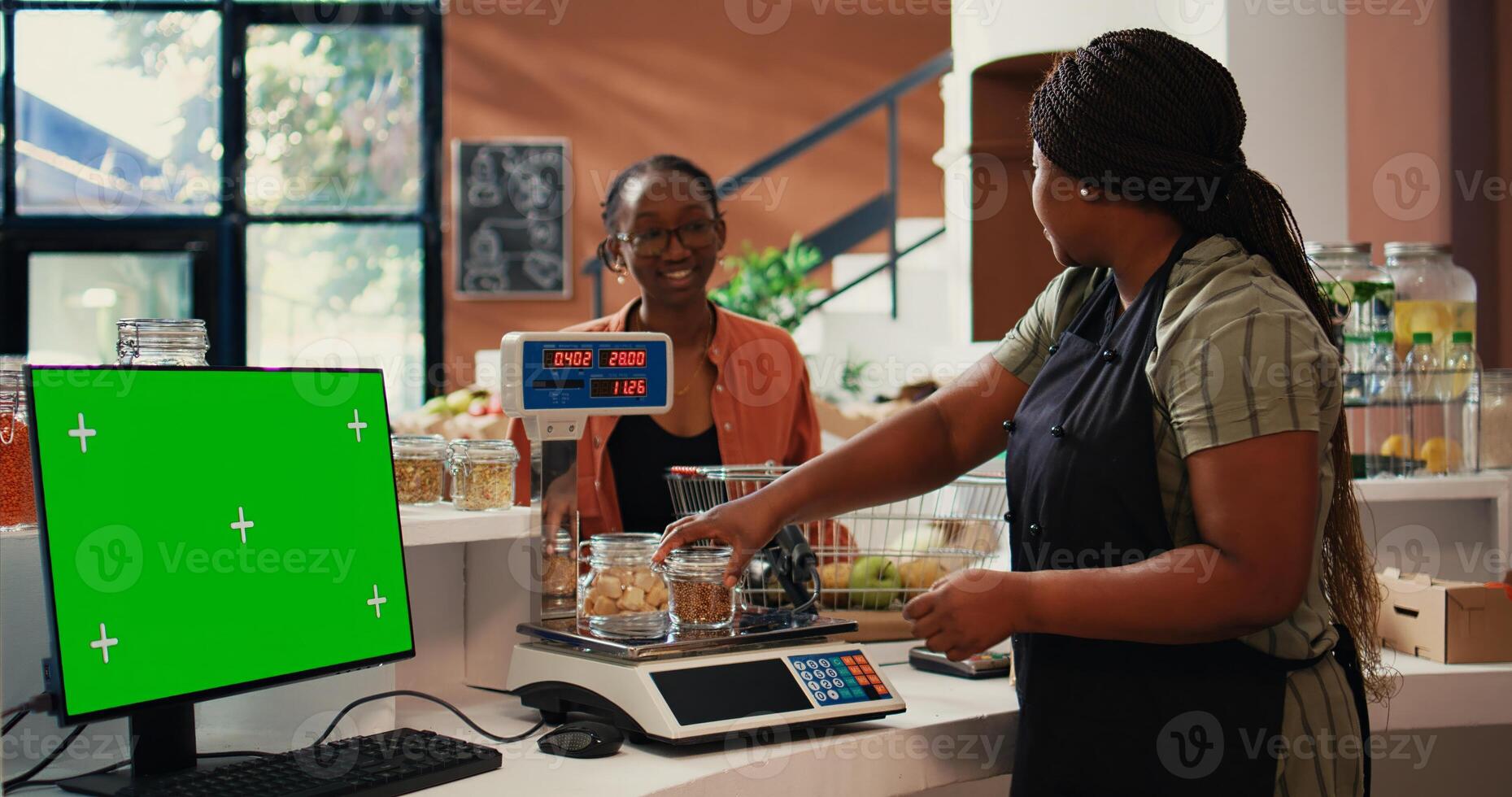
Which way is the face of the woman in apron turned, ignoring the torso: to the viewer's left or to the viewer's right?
to the viewer's left

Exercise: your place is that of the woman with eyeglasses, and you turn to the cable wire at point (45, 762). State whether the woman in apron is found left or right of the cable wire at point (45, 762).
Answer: left

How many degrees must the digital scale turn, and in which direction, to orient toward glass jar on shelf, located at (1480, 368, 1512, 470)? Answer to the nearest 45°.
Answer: approximately 90° to its left

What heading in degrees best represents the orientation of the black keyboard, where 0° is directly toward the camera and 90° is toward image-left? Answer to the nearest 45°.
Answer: approximately 315°

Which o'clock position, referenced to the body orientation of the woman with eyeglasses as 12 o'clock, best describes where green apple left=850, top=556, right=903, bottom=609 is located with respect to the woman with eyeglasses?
The green apple is roughly at 11 o'clock from the woman with eyeglasses.

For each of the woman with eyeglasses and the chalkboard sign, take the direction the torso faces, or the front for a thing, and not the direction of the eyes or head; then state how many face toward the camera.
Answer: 2

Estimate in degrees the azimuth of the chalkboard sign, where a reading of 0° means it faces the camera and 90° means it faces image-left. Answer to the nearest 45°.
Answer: approximately 0°

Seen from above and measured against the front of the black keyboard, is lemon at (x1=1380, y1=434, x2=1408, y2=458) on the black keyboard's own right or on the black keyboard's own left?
on the black keyboard's own left

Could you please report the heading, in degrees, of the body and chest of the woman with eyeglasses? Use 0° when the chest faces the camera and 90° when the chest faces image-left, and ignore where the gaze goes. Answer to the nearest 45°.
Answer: approximately 0°
